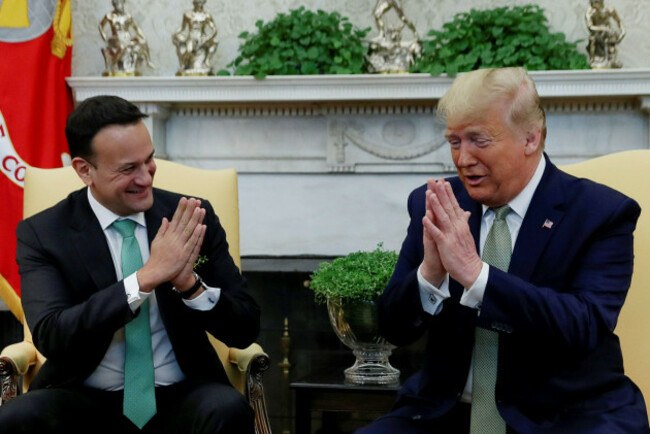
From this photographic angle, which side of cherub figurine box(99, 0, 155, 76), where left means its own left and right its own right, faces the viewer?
front

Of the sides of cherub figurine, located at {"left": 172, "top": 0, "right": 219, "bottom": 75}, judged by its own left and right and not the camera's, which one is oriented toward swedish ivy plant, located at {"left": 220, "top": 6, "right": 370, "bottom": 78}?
left

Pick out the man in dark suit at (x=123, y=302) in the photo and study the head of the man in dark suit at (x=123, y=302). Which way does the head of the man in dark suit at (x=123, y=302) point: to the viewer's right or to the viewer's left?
to the viewer's right

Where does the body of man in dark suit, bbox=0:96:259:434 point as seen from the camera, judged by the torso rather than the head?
toward the camera

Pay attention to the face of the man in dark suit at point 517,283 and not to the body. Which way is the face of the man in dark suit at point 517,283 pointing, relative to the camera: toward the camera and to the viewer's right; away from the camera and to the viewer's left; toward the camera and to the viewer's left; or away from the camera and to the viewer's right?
toward the camera and to the viewer's left

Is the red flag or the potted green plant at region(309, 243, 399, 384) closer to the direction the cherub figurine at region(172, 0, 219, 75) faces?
the potted green plant

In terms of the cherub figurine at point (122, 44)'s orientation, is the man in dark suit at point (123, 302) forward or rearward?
forward

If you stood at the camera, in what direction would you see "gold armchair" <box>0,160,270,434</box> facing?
facing the viewer
